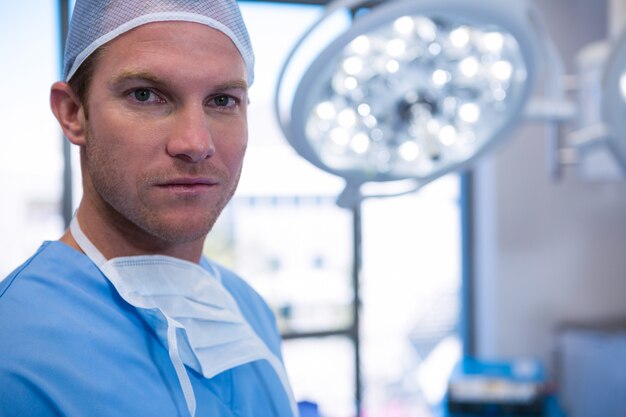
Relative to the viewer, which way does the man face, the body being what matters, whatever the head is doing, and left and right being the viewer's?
facing the viewer and to the right of the viewer
